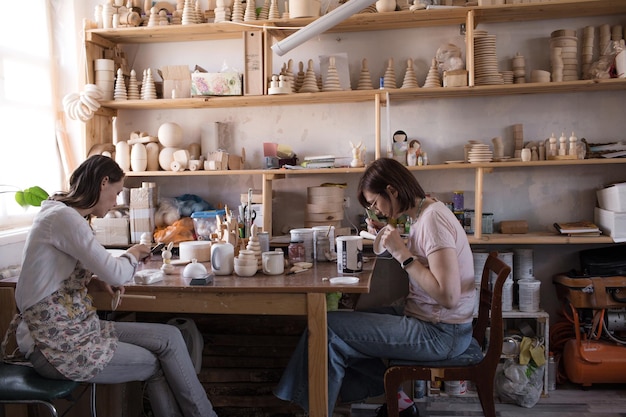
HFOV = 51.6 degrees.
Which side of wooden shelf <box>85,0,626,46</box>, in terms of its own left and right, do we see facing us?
front

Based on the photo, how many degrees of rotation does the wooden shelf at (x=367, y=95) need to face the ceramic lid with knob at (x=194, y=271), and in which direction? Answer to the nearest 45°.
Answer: approximately 45° to its right

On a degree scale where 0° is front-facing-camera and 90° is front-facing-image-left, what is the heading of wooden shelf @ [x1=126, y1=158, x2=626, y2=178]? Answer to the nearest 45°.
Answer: approximately 0°

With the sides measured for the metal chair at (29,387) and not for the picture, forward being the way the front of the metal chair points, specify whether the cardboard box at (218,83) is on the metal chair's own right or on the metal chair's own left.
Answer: on the metal chair's own left

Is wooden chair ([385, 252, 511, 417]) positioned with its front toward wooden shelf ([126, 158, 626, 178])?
no

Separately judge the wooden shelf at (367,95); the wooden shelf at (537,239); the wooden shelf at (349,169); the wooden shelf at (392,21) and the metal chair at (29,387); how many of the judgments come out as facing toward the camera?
4

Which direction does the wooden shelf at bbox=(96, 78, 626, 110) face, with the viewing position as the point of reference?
facing the viewer

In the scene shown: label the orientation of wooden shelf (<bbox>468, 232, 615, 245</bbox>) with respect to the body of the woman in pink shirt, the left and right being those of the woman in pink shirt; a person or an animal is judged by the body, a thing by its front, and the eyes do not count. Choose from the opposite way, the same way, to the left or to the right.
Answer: to the left

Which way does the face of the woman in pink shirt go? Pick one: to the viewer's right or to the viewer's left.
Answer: to the viewer's left

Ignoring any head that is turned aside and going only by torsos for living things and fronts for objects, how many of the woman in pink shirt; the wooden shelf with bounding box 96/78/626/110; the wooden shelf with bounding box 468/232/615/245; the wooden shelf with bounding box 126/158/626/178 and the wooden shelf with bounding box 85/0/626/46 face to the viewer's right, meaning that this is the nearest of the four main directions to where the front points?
0

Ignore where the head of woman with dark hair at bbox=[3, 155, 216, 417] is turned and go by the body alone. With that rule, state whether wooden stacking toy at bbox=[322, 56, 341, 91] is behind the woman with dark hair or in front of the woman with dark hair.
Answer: in front

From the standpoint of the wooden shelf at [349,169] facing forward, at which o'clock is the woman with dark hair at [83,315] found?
The woman with dark hair is roughly at 1 o'clock from the wooden shelf.

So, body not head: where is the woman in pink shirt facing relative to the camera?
to the viewer's left

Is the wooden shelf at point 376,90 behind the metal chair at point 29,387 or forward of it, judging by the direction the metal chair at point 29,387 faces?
forward

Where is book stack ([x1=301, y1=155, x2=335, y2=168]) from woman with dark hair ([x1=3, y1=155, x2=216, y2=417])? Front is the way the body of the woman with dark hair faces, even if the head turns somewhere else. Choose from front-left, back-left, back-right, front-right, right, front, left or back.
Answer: front-left

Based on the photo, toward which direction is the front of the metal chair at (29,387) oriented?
to the viewer's right
